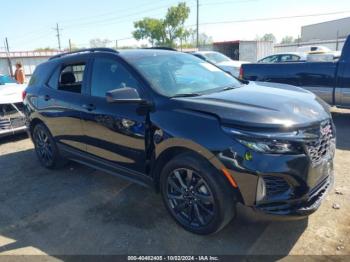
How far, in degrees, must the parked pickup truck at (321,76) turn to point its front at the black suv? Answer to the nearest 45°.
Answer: approximately 90° to its right

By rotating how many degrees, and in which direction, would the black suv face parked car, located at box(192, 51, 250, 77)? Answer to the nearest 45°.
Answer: approximately 135° to its left

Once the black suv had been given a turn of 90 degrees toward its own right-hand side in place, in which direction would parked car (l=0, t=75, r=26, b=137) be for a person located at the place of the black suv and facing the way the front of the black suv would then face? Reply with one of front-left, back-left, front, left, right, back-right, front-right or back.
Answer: right

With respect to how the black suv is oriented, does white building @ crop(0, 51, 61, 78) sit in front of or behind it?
behind

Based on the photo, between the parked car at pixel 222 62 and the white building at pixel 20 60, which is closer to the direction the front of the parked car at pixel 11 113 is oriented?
the parked car

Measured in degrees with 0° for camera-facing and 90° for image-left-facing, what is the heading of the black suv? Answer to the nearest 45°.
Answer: approximately 315°

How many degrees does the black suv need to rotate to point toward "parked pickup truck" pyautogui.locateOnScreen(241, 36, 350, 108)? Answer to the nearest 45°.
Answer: approximately 90° to its left

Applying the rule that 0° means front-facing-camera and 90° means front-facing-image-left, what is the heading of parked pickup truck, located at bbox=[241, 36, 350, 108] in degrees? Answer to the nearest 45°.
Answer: approximately 270°

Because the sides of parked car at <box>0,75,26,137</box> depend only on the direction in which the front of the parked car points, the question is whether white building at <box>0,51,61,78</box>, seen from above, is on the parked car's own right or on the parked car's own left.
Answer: on the parked car's own left
